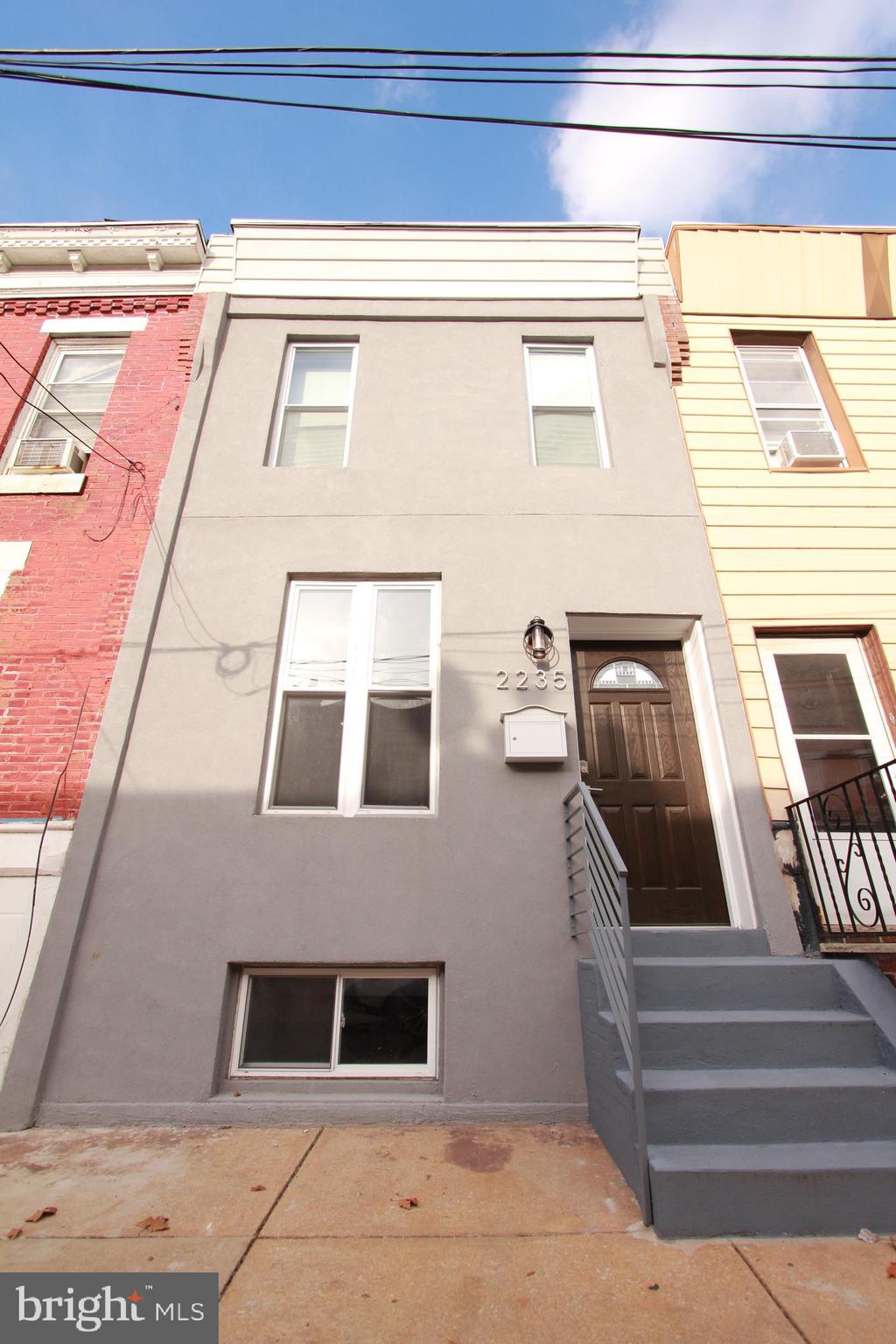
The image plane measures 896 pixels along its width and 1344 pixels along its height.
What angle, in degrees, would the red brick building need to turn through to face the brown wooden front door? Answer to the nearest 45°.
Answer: approximately 45° to its left

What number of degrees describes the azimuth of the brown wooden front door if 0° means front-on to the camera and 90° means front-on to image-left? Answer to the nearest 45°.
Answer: approximately 0°

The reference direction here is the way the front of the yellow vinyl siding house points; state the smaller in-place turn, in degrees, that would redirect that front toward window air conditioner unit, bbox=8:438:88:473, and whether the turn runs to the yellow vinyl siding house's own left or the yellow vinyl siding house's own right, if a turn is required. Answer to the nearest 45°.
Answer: approximately 45° to the yellow vinyl siding house's own right

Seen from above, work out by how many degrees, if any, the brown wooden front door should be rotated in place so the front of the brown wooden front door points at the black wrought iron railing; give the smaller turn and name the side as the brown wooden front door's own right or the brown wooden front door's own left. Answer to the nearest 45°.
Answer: approximately 90° to the brown wooden front door's own left

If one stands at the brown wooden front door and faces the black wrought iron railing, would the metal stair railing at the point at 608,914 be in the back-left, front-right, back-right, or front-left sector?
back-right

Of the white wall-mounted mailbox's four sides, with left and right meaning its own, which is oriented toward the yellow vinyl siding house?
left

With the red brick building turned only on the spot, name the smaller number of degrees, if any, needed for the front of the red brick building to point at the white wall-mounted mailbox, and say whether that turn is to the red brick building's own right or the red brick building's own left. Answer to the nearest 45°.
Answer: approximately 45° to the red brick building's own left
